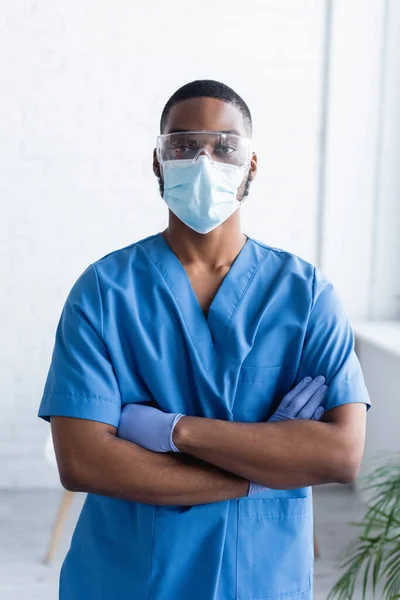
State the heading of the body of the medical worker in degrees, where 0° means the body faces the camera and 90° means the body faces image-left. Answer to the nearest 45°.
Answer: approximately 0°
